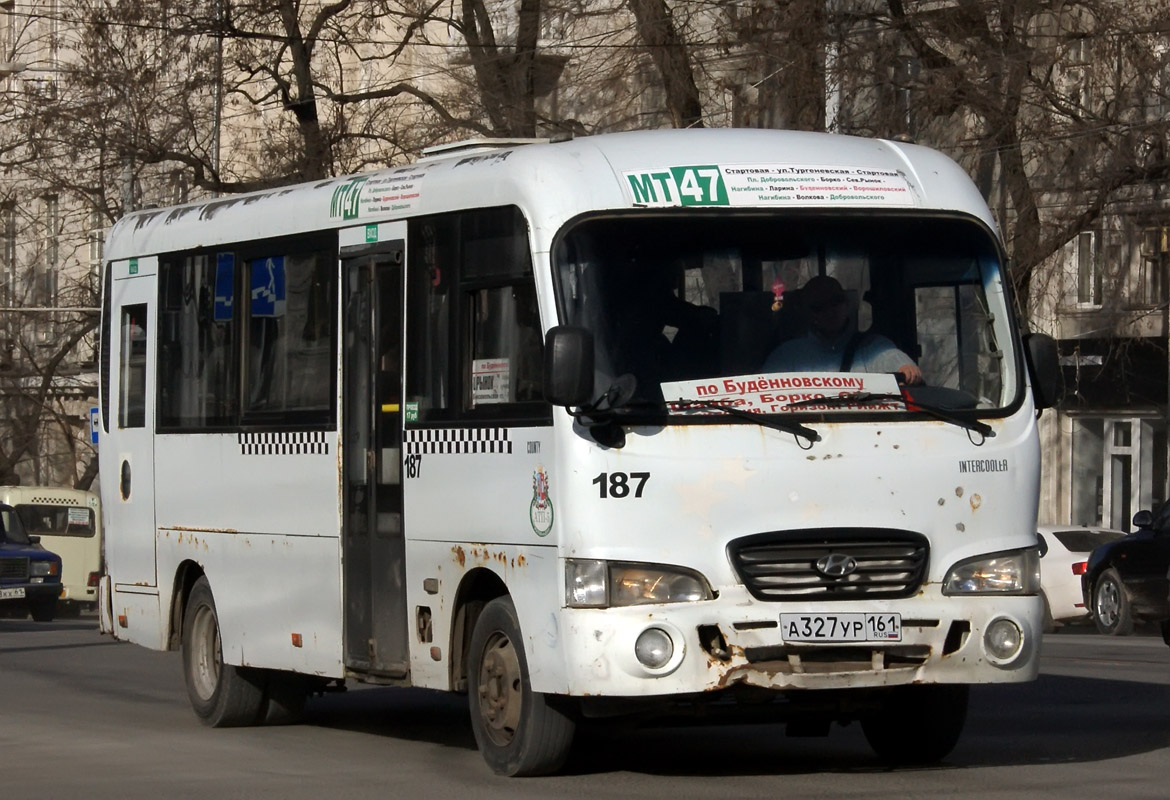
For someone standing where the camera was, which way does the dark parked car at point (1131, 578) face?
facing away from the viewer and to the left of the viewer

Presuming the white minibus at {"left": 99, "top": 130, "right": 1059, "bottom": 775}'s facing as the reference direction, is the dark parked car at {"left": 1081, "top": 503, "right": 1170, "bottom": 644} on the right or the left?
on its left

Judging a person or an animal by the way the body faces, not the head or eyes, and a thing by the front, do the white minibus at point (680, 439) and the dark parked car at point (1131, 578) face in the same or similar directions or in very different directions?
very different directions

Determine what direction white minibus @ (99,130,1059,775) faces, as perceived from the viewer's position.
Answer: facing the viewer and to the right of the viewer

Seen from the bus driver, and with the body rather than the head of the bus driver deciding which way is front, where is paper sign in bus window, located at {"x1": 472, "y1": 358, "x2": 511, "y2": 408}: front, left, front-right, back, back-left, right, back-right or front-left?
right

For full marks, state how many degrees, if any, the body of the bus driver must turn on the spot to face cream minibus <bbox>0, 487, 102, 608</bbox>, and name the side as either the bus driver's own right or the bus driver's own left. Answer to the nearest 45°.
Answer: approximately 135° to the bus driver's own right

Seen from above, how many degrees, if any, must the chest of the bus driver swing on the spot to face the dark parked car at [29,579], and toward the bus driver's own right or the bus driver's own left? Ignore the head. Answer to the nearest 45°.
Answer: approximately 135° to the bus driver's own right

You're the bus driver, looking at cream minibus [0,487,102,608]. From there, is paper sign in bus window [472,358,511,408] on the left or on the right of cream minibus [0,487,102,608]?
left

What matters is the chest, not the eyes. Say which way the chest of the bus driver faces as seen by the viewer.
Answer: toward the camera
